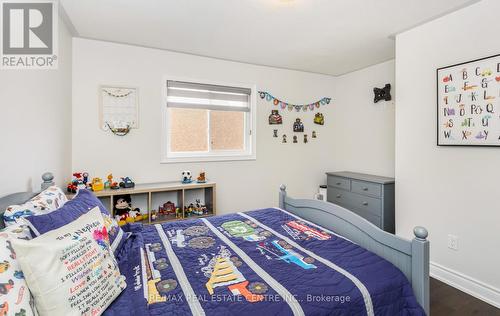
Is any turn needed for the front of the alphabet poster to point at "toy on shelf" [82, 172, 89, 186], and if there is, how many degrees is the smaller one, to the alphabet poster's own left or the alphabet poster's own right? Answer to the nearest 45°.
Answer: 0° — it already faces it

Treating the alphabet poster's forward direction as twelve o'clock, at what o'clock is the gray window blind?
The gray window blind is roughly at 1 o'clock from the alphabet poster.

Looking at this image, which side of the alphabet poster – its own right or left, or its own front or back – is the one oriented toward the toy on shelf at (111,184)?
front

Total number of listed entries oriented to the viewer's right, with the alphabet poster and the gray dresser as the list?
0

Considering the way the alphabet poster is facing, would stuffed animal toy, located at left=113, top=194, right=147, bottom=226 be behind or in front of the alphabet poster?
in front

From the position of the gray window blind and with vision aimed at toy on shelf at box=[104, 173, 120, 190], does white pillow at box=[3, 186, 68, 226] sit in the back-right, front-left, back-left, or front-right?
front-left

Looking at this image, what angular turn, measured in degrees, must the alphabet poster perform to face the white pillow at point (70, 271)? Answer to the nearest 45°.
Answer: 0° — it already faces it

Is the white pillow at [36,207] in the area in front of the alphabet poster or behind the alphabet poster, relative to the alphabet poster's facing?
in front

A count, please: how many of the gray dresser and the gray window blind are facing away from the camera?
0

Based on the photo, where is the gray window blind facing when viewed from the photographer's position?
facing the viewer and to the right of the viewer

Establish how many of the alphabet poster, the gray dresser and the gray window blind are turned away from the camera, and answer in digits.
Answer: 0

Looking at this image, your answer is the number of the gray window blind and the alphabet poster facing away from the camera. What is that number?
0

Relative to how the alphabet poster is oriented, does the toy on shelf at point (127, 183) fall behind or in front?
in front
